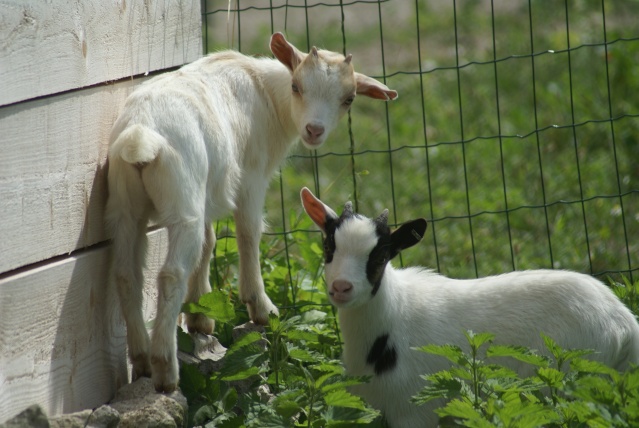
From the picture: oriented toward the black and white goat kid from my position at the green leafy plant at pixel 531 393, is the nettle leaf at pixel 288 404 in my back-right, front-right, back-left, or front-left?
front-left

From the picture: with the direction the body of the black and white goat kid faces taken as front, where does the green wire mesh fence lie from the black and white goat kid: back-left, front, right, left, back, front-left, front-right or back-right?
right

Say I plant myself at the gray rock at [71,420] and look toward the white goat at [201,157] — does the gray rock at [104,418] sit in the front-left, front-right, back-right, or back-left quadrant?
front-right

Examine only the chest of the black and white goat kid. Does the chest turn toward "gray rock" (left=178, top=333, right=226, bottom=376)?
yes

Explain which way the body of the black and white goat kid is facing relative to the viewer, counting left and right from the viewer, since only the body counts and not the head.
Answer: facing to the left of the viewer

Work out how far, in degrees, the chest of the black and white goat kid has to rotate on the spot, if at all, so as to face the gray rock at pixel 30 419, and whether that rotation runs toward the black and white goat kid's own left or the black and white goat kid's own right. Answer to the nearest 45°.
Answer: approximately 45° to the black and white goat kid's own left

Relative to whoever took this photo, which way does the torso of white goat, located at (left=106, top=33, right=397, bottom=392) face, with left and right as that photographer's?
facing away from the viewer and to the right of the viewer

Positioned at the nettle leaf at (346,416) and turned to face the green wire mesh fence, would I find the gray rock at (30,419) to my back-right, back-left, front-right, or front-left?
back-left

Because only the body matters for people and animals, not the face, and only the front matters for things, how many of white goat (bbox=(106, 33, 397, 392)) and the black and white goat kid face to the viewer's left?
1

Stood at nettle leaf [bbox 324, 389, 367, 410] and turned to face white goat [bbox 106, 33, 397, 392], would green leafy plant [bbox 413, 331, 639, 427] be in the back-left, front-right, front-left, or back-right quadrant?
back-right

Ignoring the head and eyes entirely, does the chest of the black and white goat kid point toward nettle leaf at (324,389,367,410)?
yes

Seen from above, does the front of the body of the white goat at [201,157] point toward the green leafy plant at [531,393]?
no

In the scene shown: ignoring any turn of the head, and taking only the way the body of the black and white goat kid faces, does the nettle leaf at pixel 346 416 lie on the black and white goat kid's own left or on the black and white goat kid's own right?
on the black and white goat kid's own left

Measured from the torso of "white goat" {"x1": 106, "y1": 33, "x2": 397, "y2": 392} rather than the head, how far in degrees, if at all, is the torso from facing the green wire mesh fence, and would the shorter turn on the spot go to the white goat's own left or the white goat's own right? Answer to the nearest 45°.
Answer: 0° — it already faces it

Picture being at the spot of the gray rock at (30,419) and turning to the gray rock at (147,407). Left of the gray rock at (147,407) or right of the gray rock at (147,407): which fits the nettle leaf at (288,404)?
right
